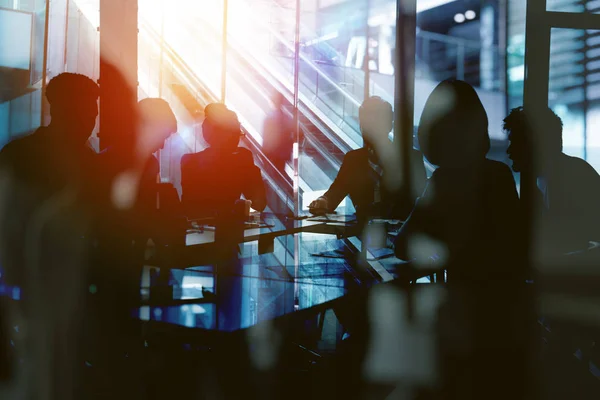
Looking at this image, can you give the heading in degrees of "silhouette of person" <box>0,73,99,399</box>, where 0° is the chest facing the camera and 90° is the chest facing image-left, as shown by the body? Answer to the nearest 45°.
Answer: approximately 225°

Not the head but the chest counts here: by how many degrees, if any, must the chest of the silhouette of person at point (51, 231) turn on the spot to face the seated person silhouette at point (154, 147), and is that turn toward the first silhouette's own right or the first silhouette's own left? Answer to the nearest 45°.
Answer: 0° — they already face them

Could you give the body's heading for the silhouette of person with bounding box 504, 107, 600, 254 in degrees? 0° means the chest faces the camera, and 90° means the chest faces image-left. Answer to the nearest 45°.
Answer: approximately 90°

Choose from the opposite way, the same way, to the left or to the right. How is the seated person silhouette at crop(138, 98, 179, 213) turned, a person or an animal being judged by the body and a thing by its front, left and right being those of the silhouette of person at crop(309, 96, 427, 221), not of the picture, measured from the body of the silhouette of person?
to the left
